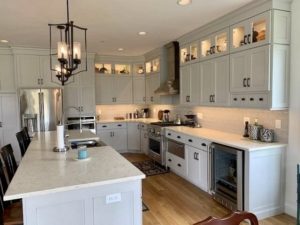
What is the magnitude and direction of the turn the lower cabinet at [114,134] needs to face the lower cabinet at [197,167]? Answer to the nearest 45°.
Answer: approximately 45° to its left

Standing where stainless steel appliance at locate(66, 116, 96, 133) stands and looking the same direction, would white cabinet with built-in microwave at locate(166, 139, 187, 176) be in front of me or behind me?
in front

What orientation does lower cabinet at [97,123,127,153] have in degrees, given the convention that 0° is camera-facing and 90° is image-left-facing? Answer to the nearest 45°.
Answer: approximately 0°

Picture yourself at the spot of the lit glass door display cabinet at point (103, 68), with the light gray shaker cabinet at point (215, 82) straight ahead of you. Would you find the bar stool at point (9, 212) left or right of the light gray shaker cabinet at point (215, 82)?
right

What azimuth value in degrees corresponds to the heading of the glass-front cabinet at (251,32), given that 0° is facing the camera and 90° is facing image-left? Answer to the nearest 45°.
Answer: approximately 45°
